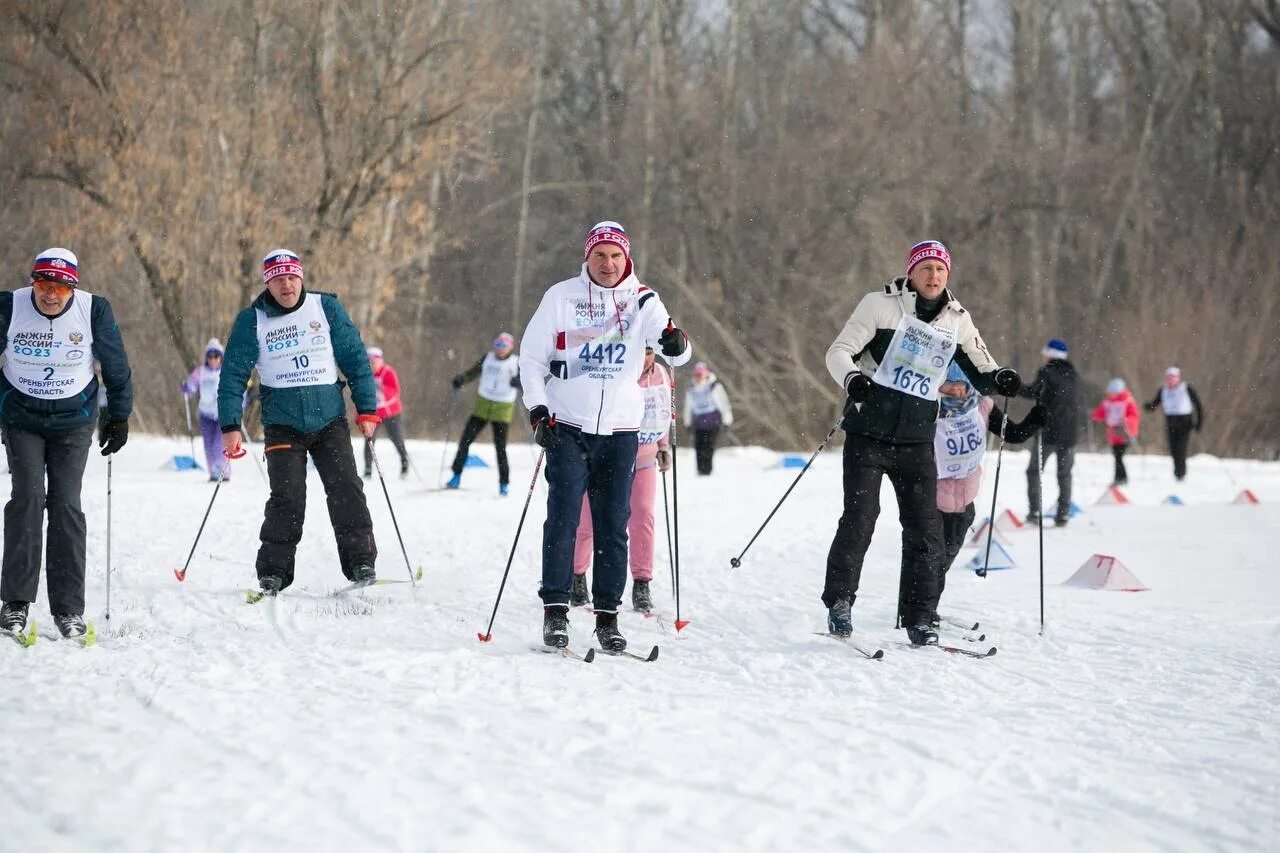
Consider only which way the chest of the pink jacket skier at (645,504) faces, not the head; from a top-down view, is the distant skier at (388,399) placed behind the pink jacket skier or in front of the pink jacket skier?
behind

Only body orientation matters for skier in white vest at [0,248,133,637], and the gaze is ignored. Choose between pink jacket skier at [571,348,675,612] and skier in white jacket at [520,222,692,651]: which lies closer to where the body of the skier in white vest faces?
the skier in white jacket

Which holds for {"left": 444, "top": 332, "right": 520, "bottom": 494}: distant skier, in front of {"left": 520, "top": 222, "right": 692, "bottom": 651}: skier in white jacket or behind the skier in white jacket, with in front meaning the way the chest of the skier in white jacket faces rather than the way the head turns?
behind

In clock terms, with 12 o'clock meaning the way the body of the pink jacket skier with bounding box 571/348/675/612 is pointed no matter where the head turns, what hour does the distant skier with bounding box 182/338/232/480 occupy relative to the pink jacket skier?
The distant skier is roughly at 5 o'clock from the pink jacket skier.

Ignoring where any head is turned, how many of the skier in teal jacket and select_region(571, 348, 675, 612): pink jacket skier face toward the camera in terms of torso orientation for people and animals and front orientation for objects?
2

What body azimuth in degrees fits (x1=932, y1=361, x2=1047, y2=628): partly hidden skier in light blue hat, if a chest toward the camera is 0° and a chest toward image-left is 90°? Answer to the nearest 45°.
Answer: approximately 0°

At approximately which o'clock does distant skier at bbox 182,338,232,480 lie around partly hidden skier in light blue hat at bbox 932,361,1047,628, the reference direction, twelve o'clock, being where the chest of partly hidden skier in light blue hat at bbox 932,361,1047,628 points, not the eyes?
distant skier at bbox 182,338,232,480 is roughly at 4 o'clock from partly hidden skier in light blue hat at bbox 932,361,1047,628.

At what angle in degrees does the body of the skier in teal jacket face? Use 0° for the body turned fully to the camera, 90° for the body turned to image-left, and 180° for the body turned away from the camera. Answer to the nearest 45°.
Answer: approximately 0°

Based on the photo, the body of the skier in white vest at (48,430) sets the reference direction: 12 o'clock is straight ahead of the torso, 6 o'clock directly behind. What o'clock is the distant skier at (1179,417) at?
The distant skier is roughly at 8 o'clock from the skier in white vest.
